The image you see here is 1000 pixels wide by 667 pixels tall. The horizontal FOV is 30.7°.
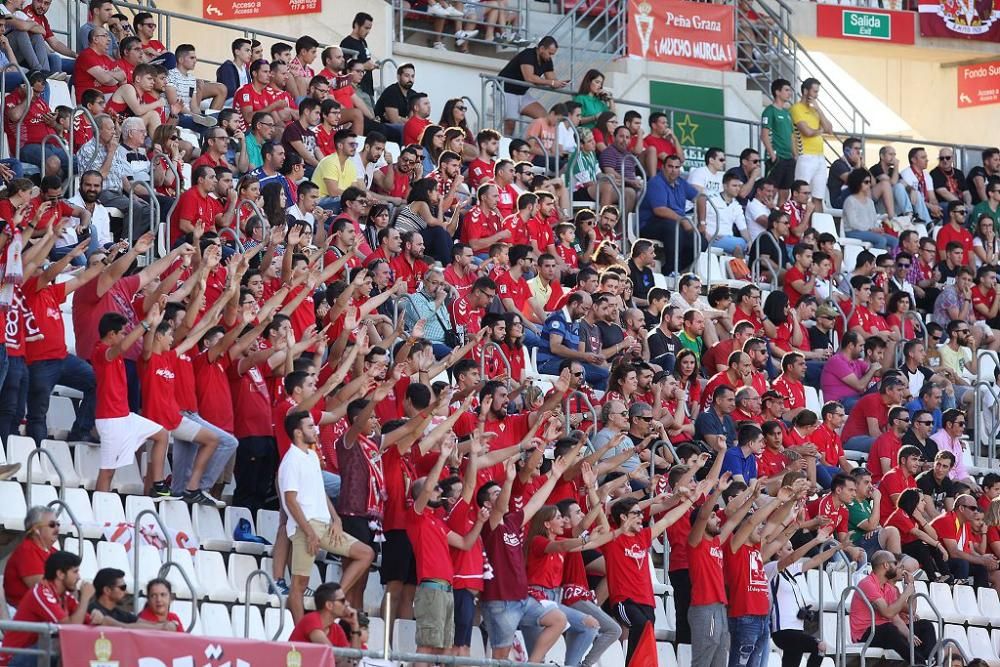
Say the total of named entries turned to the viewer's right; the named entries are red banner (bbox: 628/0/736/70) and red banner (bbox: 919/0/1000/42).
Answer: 0

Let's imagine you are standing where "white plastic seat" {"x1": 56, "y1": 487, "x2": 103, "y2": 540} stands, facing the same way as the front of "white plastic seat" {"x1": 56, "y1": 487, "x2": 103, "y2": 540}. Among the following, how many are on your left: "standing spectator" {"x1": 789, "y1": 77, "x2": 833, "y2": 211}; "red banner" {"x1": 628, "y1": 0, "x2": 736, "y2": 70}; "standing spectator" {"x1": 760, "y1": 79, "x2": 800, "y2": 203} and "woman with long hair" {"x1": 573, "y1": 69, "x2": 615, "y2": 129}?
4

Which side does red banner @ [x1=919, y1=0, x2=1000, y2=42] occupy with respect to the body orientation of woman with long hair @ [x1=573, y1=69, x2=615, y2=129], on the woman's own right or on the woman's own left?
on the woman's own left

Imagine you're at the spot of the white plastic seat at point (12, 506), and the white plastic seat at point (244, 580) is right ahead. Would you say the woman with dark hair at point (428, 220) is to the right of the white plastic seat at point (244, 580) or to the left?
left

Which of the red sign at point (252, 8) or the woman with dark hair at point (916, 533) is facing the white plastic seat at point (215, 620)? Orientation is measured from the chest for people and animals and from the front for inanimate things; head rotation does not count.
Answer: the red sign

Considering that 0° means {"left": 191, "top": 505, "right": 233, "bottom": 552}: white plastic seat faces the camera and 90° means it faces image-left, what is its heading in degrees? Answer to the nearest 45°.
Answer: approximately 315°
